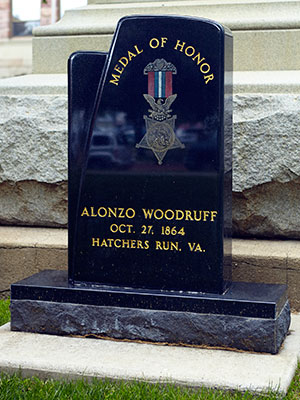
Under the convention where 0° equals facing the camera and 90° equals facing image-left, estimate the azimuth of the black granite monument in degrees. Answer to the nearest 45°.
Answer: approximately 0°
